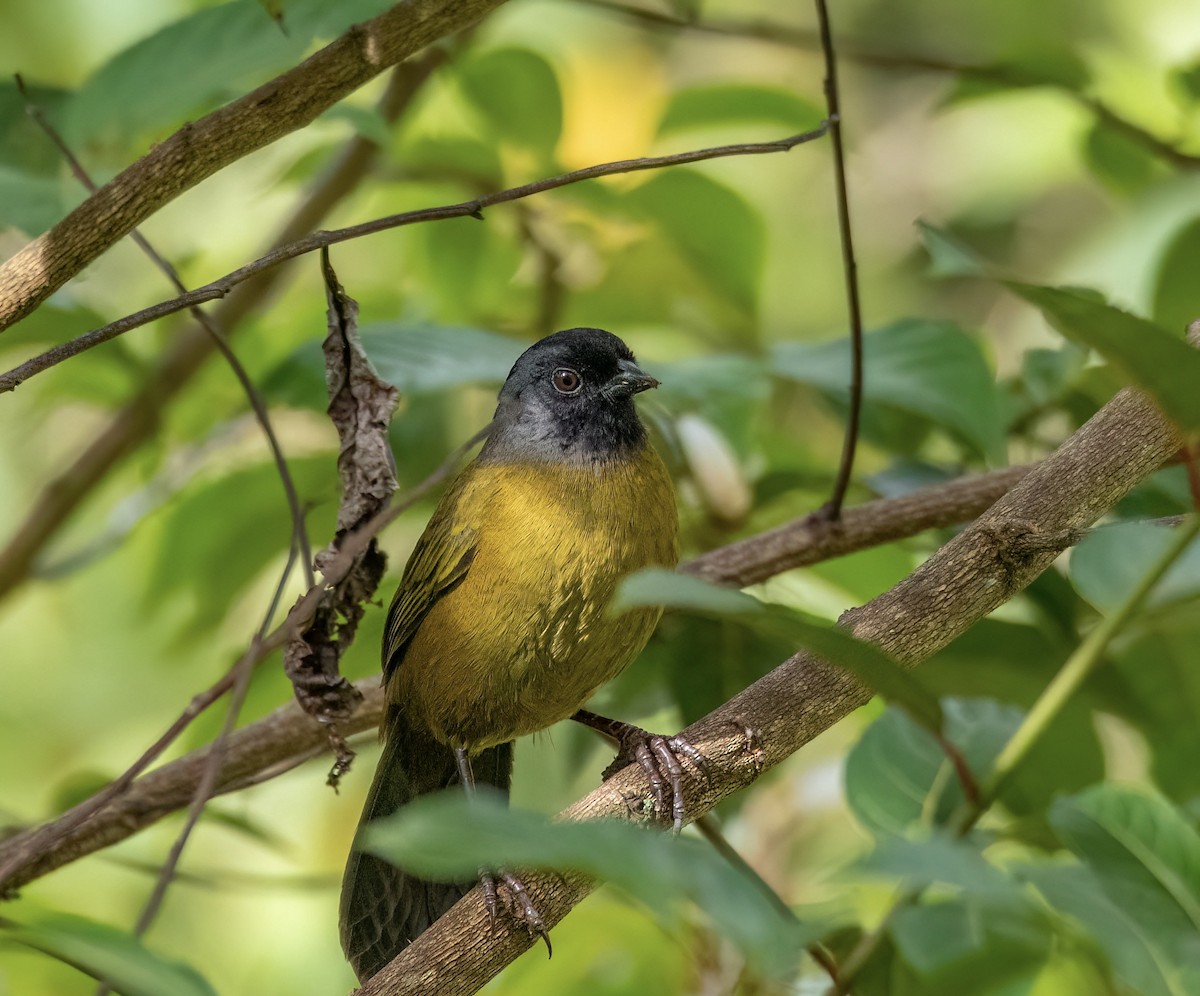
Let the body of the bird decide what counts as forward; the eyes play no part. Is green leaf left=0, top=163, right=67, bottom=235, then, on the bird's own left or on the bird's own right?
on the bird's own right

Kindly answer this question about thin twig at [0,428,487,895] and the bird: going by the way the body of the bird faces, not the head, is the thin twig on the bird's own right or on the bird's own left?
on the bird's own right

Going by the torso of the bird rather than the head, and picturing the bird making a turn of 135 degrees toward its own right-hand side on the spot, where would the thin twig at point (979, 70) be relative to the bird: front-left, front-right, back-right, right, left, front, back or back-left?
back
